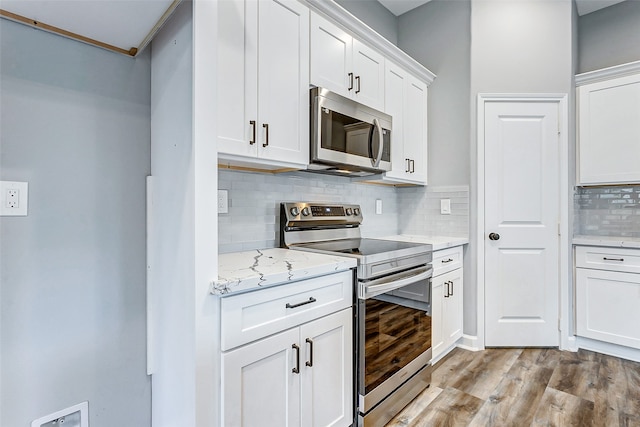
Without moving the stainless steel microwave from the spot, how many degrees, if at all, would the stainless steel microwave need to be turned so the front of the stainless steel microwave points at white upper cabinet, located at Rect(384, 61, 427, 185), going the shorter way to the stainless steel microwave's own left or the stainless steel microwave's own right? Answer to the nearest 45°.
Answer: approximately 90° to the stainless steel microwave's own left

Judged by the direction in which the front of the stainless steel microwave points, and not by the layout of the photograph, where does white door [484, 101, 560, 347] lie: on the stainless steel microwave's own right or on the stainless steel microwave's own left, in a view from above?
on the stainless steel microwave's own left

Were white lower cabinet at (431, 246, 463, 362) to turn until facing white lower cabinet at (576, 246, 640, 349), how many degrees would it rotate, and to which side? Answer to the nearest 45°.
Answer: approximately 90° to its left

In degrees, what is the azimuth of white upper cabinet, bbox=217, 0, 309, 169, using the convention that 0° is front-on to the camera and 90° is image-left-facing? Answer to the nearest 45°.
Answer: approximately 315°

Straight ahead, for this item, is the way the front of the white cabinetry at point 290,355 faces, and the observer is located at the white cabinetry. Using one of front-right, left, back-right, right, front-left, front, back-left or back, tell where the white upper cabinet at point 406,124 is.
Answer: left

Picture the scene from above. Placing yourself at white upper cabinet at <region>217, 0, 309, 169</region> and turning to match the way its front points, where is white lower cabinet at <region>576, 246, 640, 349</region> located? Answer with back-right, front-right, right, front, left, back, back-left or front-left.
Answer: front-left

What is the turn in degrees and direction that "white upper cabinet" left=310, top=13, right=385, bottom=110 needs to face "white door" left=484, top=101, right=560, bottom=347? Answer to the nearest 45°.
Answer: approximately 90° to its left

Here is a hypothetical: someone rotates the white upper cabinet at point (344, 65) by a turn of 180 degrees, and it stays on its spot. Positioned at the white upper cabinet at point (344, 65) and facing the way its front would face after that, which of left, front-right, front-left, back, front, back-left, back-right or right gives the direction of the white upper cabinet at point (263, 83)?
left

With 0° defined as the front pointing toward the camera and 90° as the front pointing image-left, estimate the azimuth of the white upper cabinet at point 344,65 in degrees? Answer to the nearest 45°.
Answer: approximately 315°
